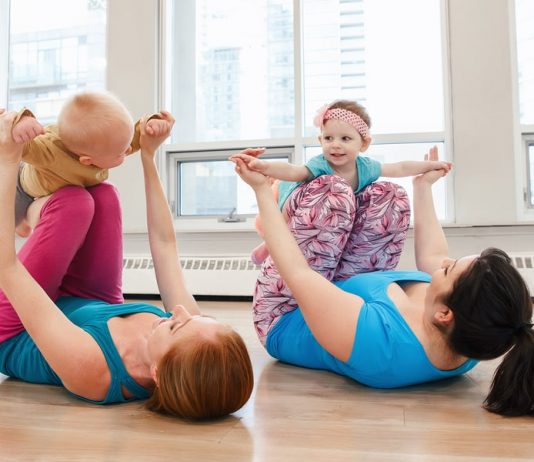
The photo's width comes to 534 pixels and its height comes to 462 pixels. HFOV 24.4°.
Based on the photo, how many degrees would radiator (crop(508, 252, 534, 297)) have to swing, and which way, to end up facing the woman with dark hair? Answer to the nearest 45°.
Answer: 0° — it already faces them

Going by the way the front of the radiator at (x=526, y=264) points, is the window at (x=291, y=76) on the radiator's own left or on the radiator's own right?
on the radiator's own right

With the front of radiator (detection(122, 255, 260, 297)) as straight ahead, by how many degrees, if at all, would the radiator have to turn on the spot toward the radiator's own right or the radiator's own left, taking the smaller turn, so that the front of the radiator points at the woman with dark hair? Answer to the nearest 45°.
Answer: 0° — it already faces them

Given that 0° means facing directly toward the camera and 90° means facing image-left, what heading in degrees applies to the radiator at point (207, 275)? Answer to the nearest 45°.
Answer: approximately 0°

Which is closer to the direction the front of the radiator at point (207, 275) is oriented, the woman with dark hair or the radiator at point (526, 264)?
the woman with dark hair

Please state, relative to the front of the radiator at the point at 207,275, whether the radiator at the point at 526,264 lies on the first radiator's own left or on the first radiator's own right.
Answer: on the first radiator's own left

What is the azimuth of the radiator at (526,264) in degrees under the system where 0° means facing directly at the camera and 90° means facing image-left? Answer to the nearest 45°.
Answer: approximately 0°

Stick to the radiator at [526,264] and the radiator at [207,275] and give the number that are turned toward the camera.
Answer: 2
